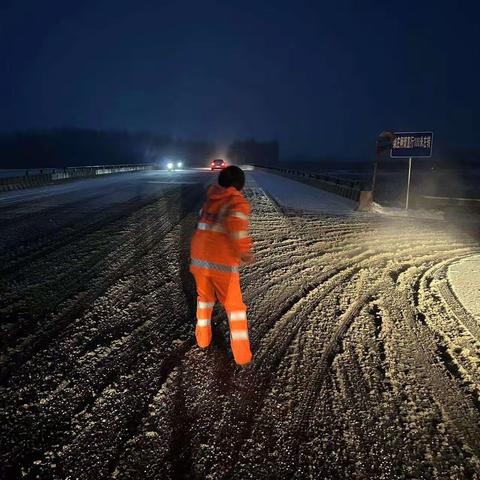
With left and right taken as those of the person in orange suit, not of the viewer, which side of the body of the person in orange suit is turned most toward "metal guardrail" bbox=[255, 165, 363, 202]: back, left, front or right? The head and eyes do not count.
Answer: front

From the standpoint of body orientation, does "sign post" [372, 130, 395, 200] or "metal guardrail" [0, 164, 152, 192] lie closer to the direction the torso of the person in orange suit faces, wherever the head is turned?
the sign post

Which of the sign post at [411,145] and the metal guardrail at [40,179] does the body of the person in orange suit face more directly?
the sign post

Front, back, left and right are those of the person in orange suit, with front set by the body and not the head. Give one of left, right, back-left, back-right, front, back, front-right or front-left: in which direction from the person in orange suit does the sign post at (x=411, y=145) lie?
front

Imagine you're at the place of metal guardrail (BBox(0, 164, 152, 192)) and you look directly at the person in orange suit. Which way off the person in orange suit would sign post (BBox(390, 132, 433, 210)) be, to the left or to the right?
left

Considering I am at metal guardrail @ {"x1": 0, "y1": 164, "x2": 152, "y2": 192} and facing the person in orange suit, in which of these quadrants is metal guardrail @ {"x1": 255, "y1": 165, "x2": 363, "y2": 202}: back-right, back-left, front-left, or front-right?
front-left

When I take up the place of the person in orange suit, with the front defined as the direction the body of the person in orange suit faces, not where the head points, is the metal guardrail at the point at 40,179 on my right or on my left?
on my left

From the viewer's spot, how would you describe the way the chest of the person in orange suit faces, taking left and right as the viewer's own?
facing away from the viewer and to the right of the viewer

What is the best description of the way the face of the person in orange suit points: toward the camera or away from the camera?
away from the camera
